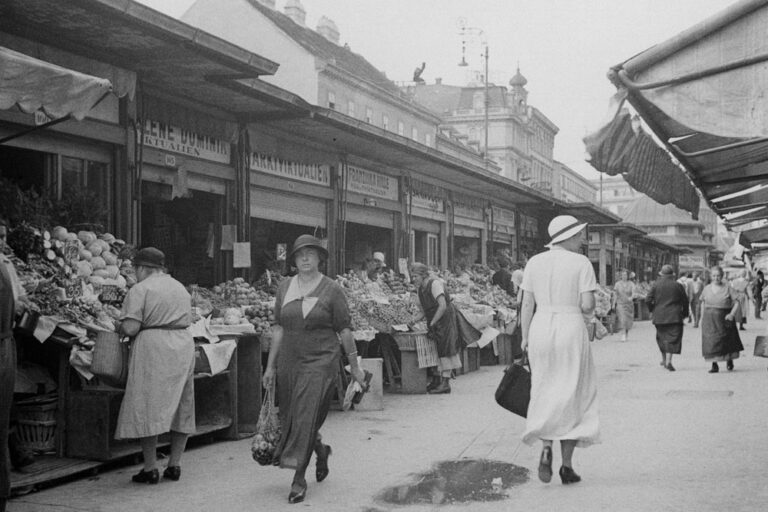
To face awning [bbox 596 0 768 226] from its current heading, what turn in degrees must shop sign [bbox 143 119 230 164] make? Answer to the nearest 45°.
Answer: approximately 45° to its right

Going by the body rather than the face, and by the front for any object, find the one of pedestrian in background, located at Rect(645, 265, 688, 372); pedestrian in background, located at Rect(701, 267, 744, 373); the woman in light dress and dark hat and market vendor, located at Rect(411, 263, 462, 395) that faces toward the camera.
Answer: pedestrian in background, located at Rect(701, 267, 744, 373)

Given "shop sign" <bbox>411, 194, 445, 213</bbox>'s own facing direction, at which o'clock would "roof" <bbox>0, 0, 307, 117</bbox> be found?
The roof is roughly at 2 o'clock from the shop sign.

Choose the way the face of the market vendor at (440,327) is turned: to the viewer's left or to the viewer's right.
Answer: to the viewer's left

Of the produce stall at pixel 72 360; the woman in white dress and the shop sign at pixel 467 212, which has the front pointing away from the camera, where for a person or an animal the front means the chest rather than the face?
the woman in white dress

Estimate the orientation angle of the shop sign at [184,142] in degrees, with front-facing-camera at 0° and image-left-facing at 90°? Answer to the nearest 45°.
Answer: approximately 315°

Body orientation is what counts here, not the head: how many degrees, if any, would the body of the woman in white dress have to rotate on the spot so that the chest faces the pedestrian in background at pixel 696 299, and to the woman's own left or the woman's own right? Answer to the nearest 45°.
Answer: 0° — they already face them

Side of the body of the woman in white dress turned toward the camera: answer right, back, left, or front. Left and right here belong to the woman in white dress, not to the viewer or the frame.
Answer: back

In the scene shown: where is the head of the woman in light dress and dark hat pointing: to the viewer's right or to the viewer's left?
to the viewer's left

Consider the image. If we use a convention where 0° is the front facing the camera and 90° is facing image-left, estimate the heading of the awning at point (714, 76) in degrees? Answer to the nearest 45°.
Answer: approximately 90°

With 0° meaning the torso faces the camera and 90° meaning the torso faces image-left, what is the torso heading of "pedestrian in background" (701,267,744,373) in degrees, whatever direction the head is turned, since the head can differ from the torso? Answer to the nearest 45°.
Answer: approximately 0°
